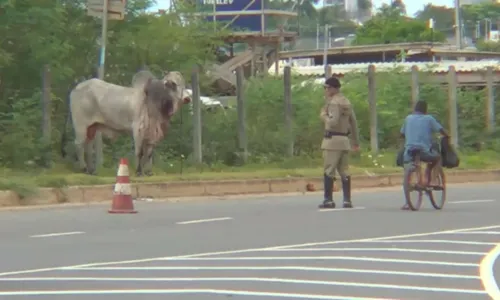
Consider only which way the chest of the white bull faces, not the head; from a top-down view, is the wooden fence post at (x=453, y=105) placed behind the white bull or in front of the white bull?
in front

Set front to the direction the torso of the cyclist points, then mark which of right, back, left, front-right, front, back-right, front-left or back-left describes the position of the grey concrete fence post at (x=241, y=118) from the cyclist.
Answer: left

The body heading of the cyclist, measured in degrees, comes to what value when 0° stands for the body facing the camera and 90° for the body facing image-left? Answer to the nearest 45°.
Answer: approximately 225°

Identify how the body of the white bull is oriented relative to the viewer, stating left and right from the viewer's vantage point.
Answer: facing to the right of the viewer

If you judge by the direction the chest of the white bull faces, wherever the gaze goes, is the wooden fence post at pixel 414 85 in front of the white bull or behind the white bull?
in front

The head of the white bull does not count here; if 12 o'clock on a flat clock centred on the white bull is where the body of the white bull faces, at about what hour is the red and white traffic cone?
The red and white traffic cone is roughly at 3 o'clock from the white bull.

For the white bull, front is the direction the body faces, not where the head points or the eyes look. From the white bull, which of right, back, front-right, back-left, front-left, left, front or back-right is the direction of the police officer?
front-right

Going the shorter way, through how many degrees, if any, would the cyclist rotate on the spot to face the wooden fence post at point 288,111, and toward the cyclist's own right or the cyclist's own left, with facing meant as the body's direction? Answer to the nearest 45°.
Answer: approximately 90° to the cyclist's own left
